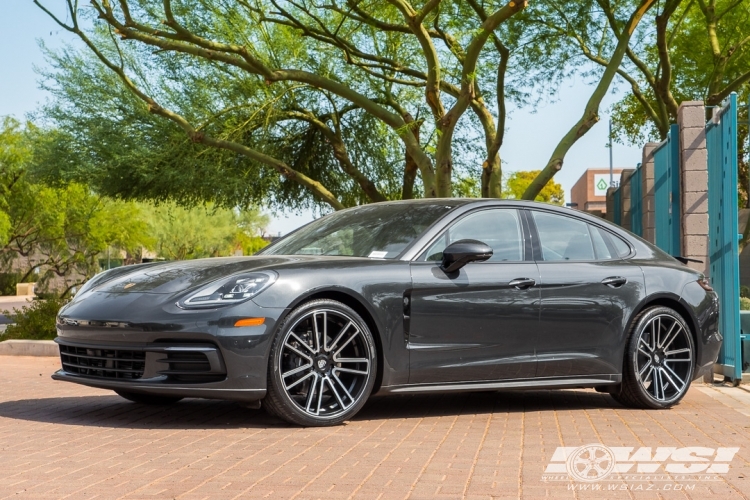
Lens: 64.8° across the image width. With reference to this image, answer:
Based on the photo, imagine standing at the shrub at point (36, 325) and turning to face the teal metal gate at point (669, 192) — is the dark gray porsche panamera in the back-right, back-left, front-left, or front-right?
front-right

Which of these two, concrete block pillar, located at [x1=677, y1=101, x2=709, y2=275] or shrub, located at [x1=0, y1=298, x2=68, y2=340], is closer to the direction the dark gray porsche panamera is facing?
the shrub

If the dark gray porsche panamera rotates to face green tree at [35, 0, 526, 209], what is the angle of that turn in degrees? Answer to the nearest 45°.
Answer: approximately 135° to its right

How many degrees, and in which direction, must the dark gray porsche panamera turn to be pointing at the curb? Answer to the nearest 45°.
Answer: approximately 90° to its right

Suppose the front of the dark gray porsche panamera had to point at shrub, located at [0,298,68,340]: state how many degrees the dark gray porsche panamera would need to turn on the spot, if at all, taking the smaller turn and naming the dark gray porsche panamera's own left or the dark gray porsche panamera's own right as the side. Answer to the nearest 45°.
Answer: approximately 90° to the dark gray porsche panamera's own right

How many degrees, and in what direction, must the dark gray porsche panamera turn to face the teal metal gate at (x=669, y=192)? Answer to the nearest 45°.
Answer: approximately 180°

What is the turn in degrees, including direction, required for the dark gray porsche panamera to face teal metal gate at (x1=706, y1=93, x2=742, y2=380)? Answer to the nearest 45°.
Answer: approximately 180°

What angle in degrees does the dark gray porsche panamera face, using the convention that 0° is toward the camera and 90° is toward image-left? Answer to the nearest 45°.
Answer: approximately 45°

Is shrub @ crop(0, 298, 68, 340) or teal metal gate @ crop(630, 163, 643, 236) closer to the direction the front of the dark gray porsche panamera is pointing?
the shrub
